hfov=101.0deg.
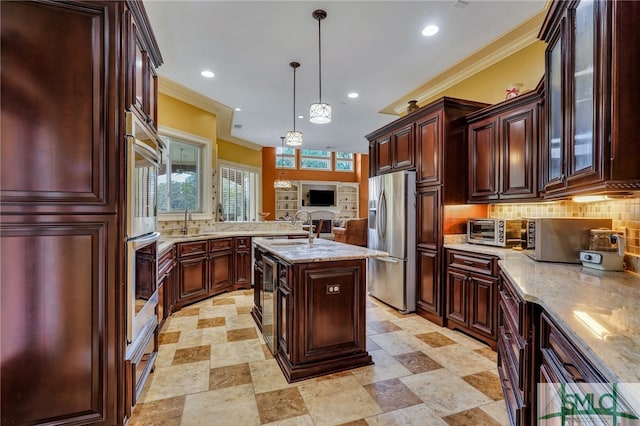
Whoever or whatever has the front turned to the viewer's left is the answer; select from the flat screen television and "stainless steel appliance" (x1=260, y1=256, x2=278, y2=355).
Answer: the stainless steel appliance

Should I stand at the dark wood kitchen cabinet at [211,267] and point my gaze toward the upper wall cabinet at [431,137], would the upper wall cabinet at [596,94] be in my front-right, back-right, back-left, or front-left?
front-right

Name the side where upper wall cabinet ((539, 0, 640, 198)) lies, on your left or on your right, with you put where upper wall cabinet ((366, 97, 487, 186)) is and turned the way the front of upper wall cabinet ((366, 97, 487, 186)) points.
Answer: on your left

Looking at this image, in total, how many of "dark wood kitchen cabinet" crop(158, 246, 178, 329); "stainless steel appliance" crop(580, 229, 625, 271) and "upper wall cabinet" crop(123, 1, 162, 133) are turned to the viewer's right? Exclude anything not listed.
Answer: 2

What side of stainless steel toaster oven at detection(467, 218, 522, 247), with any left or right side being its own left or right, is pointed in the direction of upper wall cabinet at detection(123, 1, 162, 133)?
front

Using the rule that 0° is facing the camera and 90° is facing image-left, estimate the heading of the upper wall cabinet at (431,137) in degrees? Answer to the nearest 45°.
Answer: approximately 45°

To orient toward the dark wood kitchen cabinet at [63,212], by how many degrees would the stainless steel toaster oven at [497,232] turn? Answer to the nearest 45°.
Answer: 0° — it already faces it

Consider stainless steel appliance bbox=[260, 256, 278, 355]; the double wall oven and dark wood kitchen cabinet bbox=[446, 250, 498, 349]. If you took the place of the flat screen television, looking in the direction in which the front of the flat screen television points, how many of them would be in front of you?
3

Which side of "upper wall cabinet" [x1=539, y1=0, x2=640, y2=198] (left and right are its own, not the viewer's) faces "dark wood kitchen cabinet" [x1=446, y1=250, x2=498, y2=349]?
right

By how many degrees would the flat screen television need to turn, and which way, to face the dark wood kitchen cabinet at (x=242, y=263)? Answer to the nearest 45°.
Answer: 0° — it already faces it

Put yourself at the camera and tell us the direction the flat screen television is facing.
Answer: facing the viewer

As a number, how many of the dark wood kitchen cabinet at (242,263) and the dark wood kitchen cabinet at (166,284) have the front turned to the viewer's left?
0

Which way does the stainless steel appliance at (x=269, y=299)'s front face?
to the viewer's left

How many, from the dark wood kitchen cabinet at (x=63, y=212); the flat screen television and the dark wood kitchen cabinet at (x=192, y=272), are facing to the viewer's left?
0

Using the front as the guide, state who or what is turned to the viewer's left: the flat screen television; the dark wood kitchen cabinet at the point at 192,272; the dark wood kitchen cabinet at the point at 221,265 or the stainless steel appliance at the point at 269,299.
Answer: the stainless steel appliance

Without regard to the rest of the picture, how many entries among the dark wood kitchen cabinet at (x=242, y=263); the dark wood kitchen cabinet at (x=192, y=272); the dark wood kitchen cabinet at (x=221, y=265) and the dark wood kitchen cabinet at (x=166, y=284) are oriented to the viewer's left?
0
